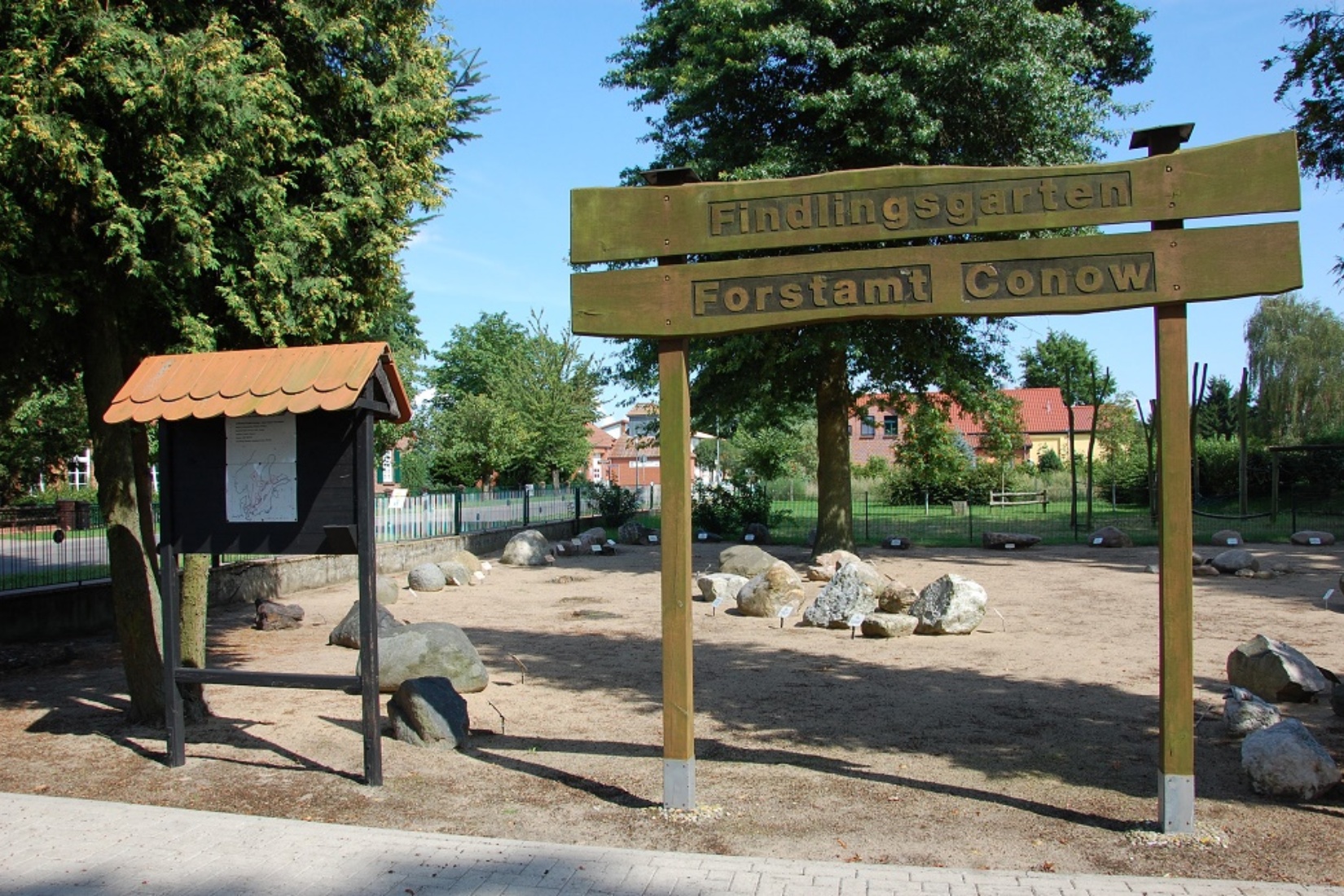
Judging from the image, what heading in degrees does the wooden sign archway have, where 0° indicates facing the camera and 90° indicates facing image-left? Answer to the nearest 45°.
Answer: approximately 0°

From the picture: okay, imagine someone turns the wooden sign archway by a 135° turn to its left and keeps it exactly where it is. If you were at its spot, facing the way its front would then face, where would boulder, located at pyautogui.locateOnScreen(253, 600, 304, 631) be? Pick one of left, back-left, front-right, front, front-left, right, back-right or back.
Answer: left

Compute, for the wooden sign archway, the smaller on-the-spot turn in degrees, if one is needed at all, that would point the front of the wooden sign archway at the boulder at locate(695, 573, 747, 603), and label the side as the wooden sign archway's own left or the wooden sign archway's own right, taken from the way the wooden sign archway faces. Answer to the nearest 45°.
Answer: approximately 180°

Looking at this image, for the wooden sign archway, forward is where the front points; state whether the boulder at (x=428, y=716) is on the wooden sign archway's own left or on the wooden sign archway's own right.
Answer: on the wooden sign archway's own right

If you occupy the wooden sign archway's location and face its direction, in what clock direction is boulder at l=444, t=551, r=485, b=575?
The boulder is roughly at 5 o'clock from the wooden sign archway.

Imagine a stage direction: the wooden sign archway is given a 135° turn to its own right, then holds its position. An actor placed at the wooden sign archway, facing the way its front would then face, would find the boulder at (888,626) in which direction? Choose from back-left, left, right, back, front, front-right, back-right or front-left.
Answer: front-right

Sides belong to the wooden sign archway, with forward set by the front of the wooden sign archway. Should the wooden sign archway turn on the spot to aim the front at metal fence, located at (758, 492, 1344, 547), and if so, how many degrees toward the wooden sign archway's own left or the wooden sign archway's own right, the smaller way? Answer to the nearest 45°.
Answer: approximately 180°

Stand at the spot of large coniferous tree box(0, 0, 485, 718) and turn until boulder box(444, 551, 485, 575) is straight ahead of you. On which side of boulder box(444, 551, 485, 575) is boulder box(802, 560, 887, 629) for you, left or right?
right

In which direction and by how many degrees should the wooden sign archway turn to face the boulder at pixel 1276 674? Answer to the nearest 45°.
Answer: approximately 135° to its left

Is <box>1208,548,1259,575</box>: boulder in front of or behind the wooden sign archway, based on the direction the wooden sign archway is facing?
behind

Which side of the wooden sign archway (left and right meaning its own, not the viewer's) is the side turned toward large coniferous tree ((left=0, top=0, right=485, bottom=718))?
right

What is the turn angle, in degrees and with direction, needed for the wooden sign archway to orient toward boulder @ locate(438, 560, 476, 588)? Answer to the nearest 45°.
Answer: approximately 135° to its right

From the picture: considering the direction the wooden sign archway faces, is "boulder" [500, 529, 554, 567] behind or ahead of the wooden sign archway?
behind
